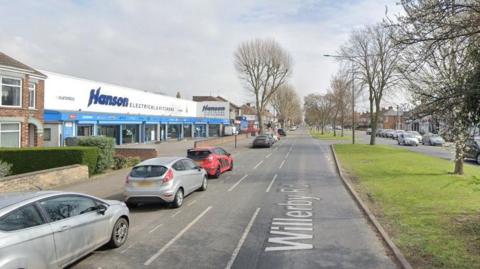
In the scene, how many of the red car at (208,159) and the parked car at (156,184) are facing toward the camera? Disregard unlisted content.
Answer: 0

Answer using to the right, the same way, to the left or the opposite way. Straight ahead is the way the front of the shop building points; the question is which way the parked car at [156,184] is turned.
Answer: to the left

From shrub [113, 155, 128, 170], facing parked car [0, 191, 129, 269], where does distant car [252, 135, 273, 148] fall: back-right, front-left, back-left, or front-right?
back-left

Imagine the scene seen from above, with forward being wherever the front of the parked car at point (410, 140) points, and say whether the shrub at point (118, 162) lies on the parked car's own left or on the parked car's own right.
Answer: on the parked car's own right

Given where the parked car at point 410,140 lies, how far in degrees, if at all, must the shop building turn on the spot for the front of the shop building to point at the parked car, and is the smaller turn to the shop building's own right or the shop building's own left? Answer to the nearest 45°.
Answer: approximately 45° to the shop building's own left

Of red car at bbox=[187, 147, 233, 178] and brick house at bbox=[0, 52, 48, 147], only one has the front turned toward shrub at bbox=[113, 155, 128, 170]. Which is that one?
the brick house

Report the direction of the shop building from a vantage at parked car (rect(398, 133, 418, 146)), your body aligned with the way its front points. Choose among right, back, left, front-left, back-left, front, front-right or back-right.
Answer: right

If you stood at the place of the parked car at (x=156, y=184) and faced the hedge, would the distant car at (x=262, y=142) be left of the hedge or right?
right

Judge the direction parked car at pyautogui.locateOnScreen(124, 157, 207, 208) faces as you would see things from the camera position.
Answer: facing away from the viewer and to the right of the viewer

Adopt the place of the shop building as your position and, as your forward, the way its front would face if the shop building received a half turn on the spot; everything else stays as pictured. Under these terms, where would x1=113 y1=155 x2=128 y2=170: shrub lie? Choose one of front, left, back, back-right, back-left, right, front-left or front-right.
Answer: back-left

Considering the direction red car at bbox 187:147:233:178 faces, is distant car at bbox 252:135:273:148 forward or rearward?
forward

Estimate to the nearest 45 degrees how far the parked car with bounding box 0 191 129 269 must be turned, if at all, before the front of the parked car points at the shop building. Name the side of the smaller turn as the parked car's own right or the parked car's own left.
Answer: approximately 45° to the parked car's own left

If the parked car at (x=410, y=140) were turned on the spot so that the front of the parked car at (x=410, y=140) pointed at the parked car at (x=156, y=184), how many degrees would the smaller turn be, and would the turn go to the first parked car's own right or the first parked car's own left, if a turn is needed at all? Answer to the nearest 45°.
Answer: approximately 45° to the first parked car's own right

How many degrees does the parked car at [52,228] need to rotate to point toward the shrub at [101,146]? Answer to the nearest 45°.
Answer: approximately 45° to its left

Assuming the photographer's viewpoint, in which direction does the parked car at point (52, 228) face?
facing away from the viewer and to the right of the viewer

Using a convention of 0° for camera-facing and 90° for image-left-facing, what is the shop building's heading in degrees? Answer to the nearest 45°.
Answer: approximately 315°
